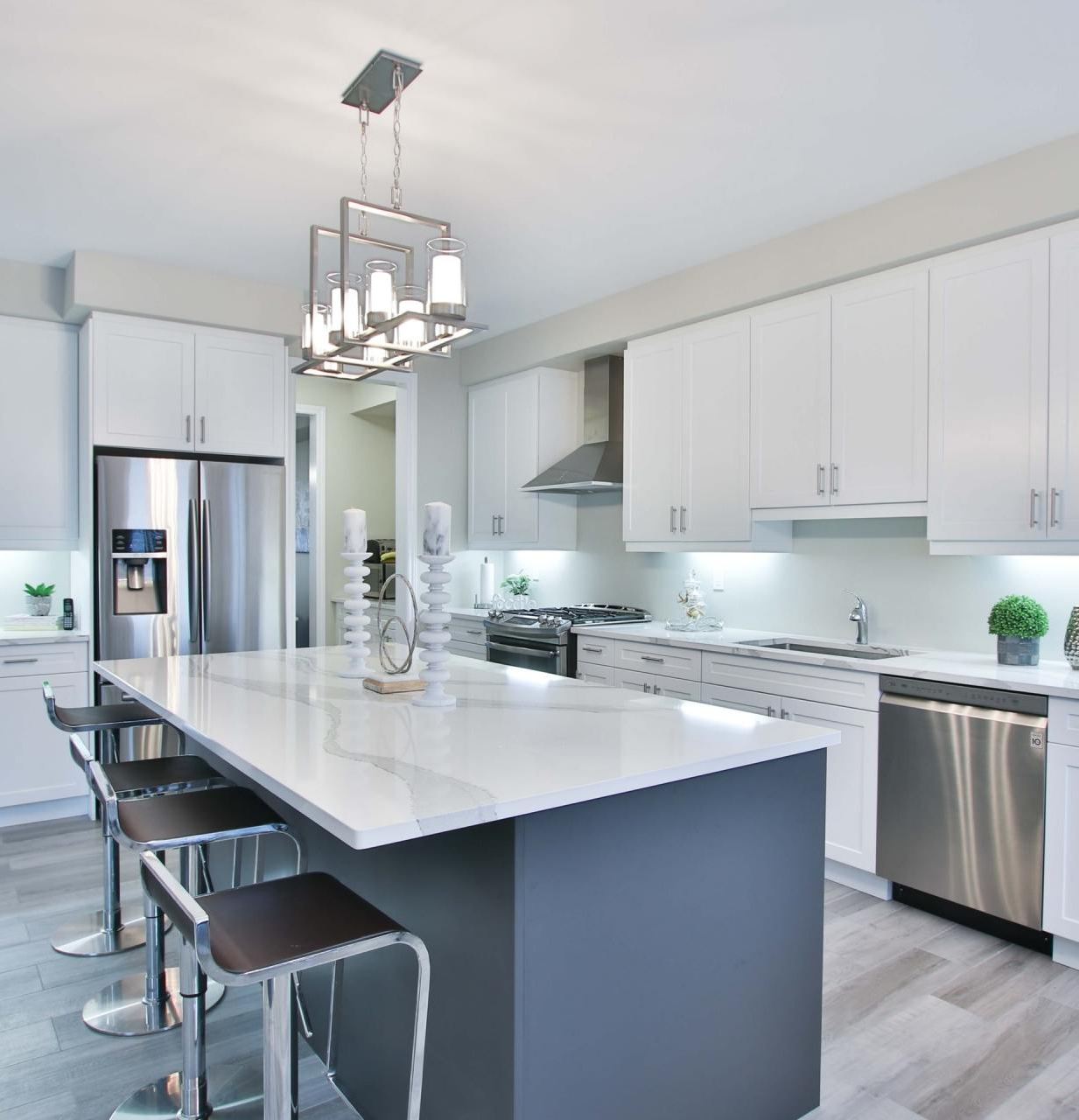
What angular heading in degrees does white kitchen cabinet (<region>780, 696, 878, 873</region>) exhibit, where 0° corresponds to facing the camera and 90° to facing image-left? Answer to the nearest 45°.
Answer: approximately 45°

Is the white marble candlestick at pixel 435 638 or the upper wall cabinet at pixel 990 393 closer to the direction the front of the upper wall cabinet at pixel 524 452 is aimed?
the white marble candlestick

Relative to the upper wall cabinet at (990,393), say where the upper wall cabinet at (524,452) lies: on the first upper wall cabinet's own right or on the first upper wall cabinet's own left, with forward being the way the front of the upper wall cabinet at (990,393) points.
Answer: on the first upper wall cabinet's own right

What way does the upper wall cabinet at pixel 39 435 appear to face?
toward the camera

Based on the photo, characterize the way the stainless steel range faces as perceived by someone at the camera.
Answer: facing the viewer and to the left of the viewer

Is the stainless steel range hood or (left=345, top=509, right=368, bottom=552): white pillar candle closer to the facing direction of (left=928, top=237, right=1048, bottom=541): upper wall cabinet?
the white pillar candle

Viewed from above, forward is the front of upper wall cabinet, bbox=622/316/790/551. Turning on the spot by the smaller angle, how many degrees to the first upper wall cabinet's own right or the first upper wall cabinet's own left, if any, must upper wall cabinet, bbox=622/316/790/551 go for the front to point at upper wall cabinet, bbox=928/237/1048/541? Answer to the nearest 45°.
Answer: approximately 90° to the first upper wall cabinet's own left

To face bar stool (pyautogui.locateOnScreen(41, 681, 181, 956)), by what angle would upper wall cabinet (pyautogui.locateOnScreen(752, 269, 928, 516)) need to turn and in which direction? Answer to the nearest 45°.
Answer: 0° — it already faces it

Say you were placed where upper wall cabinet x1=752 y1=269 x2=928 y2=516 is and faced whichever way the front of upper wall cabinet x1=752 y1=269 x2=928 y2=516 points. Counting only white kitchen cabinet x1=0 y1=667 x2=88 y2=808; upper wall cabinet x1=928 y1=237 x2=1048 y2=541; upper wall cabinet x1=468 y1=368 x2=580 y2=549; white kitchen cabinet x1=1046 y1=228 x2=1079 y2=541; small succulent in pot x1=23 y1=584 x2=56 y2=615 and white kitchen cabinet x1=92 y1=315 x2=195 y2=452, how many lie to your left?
2

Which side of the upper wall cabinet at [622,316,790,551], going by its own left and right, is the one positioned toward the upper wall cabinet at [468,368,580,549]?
right

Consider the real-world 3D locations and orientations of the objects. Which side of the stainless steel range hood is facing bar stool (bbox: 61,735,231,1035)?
front
